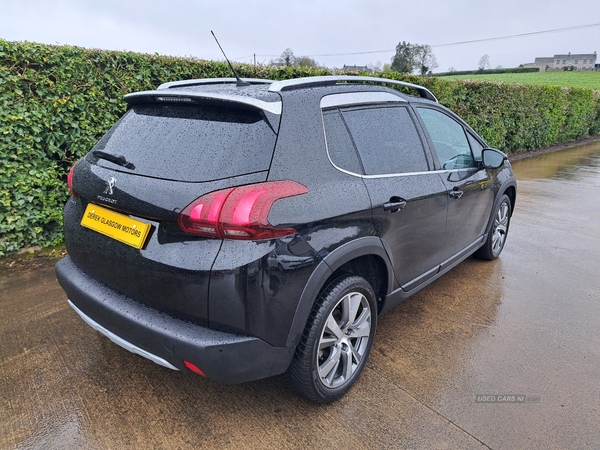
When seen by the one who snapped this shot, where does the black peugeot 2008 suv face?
facing away from the viewer and to the right of the viewer

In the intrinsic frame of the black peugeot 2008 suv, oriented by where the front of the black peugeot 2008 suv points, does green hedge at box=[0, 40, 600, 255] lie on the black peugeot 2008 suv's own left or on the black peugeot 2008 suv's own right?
on the black peugeot 2008 suv's own left
